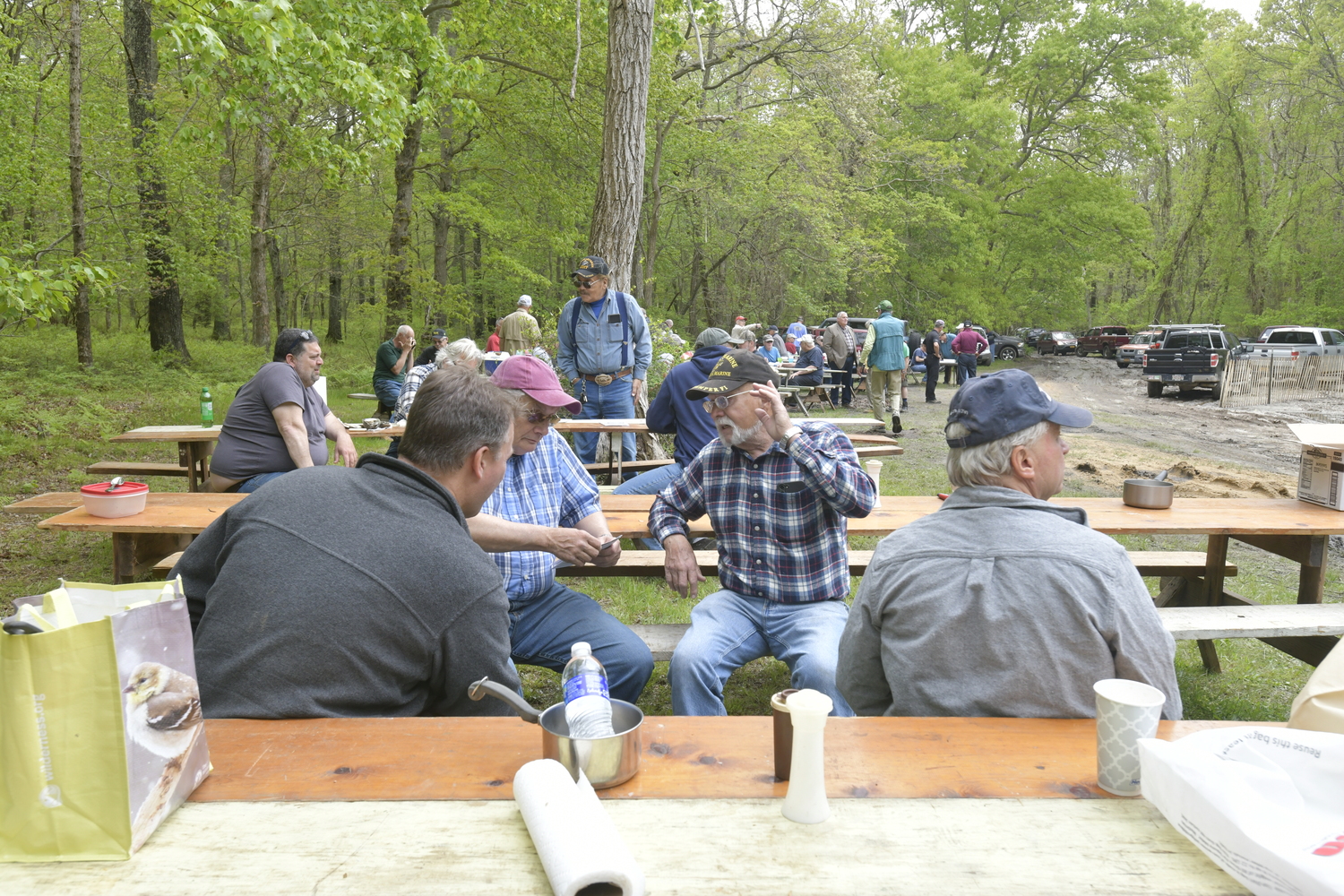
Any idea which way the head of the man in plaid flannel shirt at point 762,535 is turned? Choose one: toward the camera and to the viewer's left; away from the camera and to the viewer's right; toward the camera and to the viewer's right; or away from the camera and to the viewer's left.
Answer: toward the camera and to the viewer's left

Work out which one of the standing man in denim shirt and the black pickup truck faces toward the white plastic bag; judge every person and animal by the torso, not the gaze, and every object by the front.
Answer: the standing man in denim shirt

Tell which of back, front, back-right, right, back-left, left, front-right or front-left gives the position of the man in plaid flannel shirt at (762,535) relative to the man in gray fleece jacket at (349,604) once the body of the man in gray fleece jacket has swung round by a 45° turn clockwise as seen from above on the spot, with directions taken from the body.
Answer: front-left

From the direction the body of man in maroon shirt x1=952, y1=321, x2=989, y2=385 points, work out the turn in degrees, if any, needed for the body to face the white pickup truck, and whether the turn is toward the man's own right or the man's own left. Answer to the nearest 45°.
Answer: approximately 45° to the man's own right

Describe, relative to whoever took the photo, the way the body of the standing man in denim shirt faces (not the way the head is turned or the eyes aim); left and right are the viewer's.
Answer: facing the viewer

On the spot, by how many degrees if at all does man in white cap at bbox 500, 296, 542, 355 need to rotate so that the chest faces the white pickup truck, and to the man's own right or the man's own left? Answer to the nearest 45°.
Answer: approximately 45° to the man's own right

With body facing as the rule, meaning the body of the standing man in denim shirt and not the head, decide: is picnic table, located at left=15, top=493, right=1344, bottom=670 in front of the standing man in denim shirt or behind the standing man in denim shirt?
in front

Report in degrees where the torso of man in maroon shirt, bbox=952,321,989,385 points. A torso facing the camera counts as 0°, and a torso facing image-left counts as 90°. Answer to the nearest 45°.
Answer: approximately 180°

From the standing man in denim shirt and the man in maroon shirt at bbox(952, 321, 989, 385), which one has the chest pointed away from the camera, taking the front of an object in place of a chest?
the man in maroon shirt

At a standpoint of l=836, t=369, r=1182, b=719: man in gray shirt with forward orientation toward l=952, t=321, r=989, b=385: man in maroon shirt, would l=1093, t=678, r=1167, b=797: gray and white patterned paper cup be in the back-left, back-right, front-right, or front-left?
back-right

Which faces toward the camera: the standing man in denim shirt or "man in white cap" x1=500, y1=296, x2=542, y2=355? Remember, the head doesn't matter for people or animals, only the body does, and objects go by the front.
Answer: the standing man in denim shirt

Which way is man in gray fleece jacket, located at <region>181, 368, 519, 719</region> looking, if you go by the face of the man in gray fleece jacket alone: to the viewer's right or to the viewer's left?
to the viewer's right

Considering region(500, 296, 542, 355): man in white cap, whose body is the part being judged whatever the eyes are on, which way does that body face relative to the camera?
away from the camera

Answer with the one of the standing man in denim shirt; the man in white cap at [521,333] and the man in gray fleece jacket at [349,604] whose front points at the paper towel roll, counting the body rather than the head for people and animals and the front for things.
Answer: the standing man in denim shirt

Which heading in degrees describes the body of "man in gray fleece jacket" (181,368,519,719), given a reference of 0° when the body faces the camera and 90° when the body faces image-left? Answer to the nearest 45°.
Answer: approximately 225°
